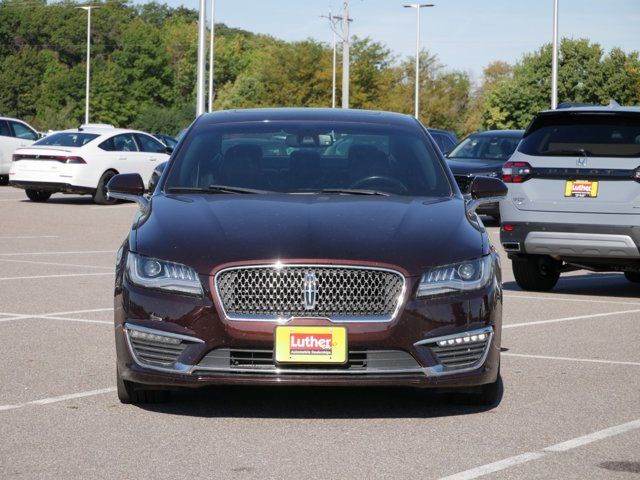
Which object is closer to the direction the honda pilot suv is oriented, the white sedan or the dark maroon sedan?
the white sedan

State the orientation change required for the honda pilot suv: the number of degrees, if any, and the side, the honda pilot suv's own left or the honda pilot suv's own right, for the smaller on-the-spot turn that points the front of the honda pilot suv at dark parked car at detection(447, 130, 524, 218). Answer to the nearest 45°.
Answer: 0° — it already faces it

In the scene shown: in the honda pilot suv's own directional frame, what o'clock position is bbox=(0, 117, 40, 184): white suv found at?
The white suv is roughly at 11 o'clock from the honda pilot suv.

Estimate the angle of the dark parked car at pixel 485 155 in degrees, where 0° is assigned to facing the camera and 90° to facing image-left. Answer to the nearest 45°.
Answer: approximately 45°

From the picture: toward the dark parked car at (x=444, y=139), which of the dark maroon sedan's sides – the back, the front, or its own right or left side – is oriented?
back

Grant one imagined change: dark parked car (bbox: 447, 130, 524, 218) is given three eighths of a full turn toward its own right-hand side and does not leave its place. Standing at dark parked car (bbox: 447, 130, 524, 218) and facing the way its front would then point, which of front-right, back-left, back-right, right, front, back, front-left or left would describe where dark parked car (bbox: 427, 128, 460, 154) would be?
front

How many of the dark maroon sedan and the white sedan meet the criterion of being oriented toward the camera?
1

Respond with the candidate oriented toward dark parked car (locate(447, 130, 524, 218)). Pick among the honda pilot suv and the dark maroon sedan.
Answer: the honda pilot suv

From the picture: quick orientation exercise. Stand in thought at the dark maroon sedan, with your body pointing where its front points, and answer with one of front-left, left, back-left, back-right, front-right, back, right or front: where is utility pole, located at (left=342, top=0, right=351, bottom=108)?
back

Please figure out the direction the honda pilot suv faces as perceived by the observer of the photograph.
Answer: facing away from the viewer

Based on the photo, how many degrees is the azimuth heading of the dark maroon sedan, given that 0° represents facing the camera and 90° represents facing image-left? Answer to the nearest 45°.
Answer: approximately 0°

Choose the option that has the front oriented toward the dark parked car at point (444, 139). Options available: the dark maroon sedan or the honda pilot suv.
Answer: the honda pilot suv

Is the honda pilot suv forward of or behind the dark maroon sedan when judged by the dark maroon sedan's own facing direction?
behind
